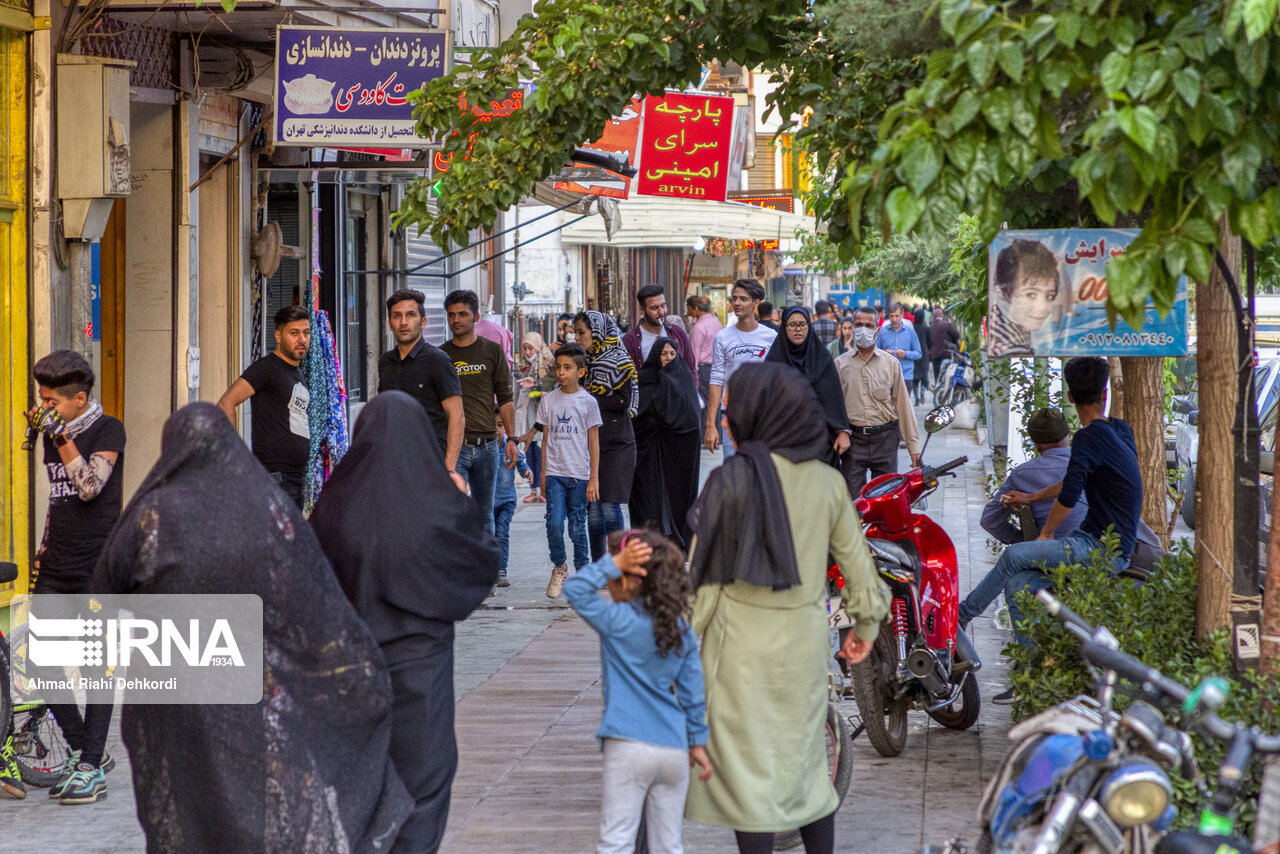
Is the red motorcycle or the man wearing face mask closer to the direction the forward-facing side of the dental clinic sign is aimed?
the red motorcycle

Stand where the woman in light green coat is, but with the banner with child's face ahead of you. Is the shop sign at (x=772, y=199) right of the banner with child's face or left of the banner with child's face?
left

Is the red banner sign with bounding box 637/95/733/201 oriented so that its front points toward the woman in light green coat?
yes

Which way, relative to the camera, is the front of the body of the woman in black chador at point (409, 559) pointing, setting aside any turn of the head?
away from the camera

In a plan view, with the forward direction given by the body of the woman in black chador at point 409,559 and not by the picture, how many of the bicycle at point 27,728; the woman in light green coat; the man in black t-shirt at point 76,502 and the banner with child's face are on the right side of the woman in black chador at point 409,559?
2

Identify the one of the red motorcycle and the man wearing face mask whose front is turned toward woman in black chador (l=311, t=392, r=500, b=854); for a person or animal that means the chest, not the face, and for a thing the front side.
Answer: the man wearing face mask

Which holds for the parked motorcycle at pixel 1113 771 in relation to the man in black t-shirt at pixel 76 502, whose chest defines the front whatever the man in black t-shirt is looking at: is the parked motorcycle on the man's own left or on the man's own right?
on the man's own left

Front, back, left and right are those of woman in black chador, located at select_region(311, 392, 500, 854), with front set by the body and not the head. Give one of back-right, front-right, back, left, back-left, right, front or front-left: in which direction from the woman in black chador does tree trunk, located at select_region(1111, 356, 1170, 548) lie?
front-right

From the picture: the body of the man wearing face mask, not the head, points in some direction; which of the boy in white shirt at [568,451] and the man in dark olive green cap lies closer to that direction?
the man in dark olive green cap
